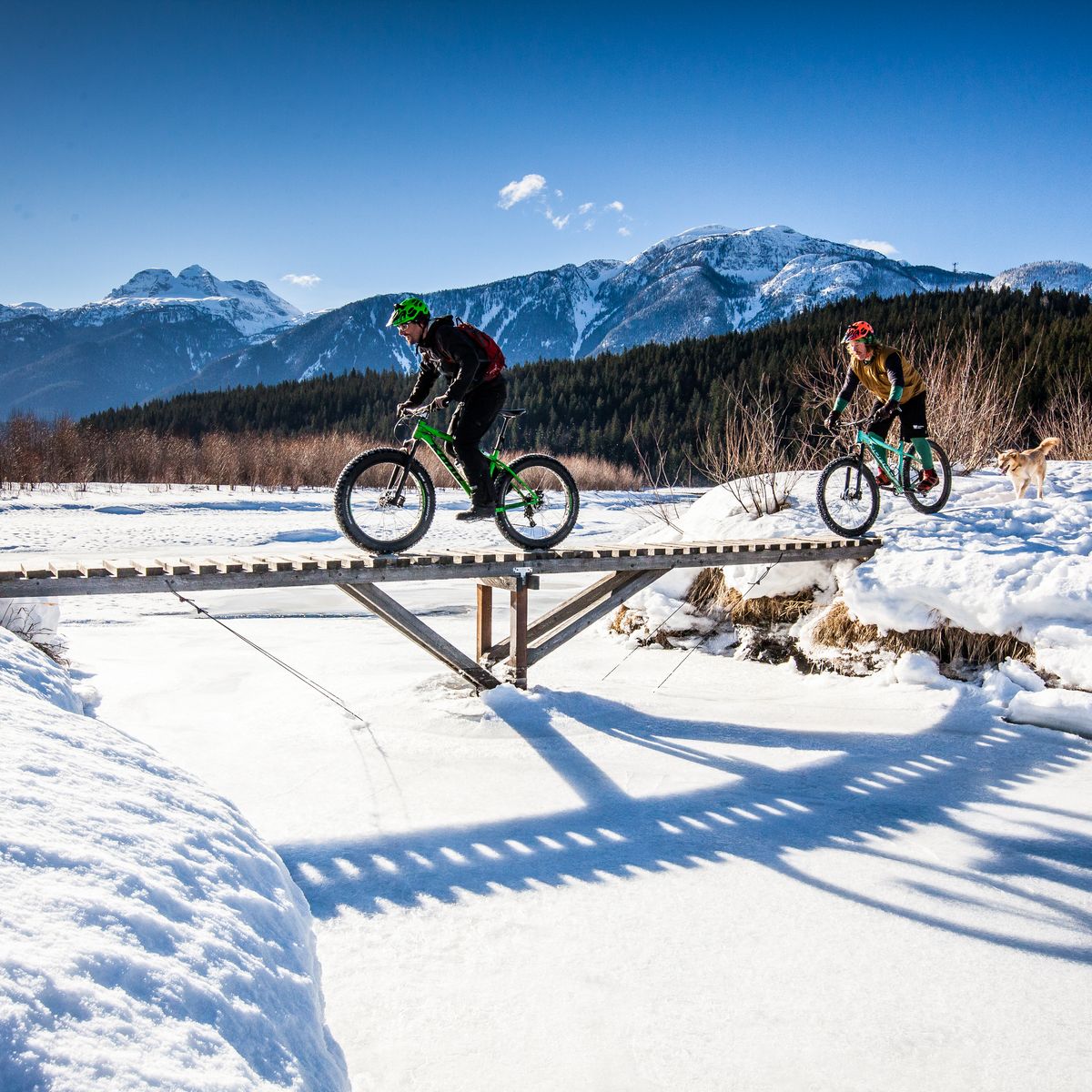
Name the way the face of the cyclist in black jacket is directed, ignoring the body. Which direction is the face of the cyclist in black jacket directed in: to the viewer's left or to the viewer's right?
to the viewer's left

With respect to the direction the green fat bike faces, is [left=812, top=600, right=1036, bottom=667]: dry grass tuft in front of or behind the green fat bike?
behind

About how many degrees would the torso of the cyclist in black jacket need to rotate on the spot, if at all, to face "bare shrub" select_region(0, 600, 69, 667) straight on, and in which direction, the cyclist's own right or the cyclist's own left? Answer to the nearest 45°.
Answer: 0° — they already face it

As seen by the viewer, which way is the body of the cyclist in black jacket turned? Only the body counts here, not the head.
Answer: to the viewer's left

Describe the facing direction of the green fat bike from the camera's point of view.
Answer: facing to the left of the viewer

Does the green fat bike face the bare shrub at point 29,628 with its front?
yes

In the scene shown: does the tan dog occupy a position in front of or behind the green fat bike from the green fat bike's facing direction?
behind

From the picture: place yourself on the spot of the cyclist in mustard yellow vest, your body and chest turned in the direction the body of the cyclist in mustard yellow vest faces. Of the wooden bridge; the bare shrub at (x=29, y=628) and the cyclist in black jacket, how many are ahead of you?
3
